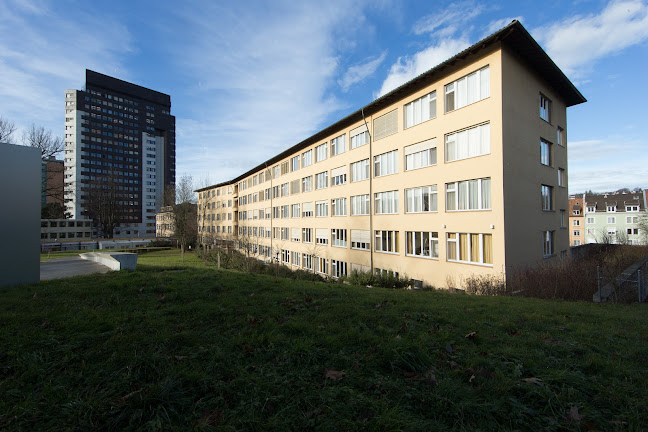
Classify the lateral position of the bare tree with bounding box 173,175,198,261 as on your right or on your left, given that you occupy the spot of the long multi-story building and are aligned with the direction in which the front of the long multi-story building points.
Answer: on your right

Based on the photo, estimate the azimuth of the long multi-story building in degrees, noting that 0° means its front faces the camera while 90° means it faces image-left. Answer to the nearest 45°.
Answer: approximately 45°

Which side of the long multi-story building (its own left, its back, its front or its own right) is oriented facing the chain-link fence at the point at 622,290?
left
